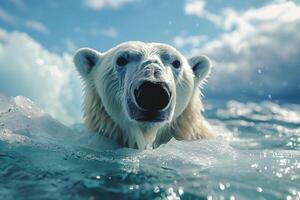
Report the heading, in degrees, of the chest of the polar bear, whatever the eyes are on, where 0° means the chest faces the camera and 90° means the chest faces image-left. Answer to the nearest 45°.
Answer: approximately 0°
